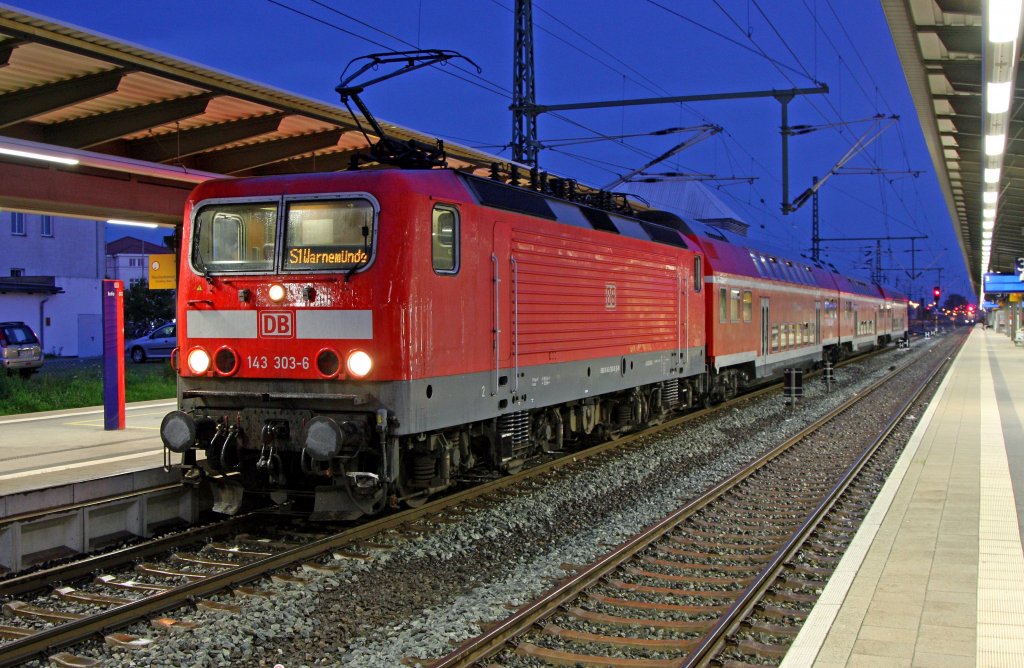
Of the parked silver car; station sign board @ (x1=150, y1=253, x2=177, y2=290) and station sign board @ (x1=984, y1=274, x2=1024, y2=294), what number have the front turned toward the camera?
2

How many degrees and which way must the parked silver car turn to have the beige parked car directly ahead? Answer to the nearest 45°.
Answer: approximately 45° to its left

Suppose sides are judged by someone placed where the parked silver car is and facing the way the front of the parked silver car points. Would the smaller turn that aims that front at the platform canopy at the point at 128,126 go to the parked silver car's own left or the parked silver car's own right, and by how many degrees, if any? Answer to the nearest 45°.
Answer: approximately 90° to the parked silver car's own left

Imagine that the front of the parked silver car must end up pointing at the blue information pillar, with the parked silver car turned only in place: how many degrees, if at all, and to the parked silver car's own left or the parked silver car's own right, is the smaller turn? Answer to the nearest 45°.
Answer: approximately 90° to the parked silver car's own left

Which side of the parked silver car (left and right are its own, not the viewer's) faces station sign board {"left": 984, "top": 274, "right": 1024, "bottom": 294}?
back

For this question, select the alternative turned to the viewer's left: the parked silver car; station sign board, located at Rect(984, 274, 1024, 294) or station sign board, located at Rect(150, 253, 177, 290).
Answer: the parked silver car

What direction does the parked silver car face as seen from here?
to the viewer's left

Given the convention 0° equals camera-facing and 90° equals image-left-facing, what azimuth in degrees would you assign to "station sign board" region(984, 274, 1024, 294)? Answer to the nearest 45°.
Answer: approximately 0°

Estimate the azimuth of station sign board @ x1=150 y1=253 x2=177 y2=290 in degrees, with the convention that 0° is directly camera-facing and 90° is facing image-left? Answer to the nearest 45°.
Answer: approximately 0°

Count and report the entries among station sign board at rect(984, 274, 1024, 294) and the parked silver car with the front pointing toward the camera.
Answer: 1

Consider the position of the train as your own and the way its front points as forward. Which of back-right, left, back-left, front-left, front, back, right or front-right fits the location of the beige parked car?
right

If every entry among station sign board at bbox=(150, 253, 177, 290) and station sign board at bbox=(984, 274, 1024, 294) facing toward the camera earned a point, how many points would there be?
2

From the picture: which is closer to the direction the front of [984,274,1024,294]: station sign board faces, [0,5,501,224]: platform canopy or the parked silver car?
the platform canopy

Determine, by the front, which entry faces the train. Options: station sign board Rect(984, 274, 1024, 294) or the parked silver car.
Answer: the station sign board

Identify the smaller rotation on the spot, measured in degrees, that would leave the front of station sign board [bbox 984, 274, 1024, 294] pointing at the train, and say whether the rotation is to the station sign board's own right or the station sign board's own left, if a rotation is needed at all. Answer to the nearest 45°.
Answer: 0° — it already faces it
